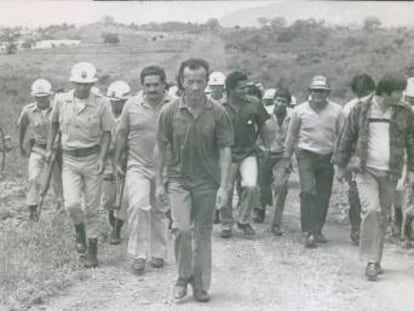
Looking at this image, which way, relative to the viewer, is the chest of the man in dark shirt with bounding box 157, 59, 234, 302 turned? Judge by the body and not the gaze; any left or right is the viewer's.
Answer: facing the viewer

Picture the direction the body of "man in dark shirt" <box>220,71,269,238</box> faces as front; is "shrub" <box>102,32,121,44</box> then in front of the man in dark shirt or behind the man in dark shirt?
behind

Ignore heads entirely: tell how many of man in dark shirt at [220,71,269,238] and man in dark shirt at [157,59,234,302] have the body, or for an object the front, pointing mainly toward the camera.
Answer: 2

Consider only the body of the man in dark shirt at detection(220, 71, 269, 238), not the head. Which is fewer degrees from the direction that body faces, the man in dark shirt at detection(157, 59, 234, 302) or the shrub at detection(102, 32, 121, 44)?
the man in dark shirt

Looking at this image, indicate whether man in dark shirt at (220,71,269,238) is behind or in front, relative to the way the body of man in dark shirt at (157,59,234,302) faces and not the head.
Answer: behind

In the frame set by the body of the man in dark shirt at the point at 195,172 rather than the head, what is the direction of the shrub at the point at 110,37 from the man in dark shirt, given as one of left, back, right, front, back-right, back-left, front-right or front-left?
back

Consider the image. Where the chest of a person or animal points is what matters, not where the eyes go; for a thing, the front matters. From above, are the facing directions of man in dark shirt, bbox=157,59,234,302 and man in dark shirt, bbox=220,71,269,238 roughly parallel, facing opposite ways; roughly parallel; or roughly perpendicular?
roughly parallel

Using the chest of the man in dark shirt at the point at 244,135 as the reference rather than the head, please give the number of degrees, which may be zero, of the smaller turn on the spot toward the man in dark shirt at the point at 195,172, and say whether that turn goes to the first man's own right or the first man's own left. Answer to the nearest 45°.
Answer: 0° — they already face them
